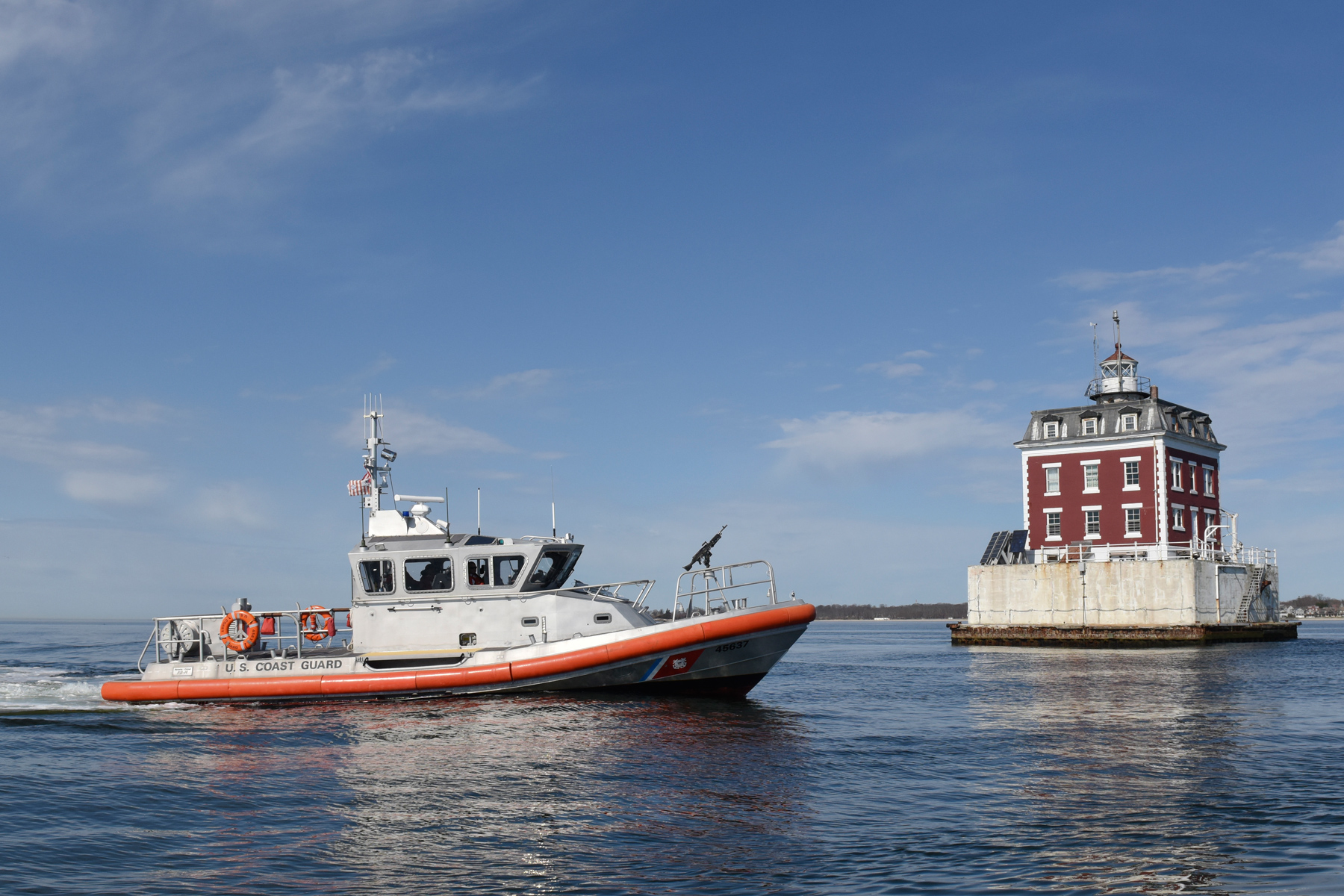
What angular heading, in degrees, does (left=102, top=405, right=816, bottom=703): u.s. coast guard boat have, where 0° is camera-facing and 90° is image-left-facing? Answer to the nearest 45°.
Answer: approximately 270°
